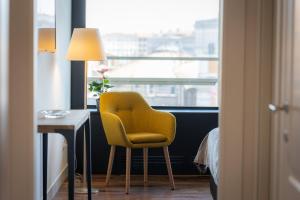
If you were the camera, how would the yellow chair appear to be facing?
facing the viewer and to the right of the viewer

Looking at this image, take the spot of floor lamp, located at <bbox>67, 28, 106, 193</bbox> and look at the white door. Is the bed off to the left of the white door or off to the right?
left

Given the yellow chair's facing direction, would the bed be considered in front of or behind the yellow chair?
in front

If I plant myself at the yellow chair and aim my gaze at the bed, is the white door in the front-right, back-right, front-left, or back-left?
front-right
